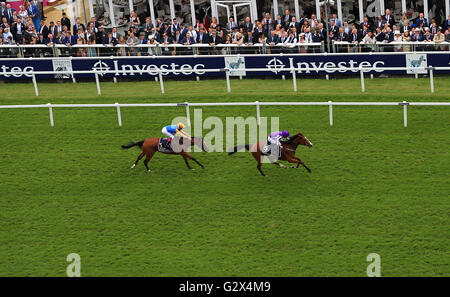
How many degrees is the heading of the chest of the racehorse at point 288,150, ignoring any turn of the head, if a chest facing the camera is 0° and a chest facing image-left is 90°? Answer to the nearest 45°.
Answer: approximately 270°

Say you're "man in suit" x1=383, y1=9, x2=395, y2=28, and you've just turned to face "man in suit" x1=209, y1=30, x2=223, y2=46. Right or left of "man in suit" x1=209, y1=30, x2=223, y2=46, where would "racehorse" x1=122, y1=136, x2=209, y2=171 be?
left

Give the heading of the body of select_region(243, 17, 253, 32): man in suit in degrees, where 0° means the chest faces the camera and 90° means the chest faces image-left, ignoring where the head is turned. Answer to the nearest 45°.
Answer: approximately 0°

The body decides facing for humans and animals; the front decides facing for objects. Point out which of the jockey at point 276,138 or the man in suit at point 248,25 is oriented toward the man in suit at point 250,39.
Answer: the man in suit at point 248,25

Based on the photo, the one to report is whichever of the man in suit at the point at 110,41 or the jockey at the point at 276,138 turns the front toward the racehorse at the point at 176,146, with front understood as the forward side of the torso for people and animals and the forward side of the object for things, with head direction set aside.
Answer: the man in suit

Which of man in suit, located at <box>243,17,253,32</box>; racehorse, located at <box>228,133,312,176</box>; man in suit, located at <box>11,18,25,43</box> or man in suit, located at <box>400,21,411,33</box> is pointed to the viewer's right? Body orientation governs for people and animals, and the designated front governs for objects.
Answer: the racehorse

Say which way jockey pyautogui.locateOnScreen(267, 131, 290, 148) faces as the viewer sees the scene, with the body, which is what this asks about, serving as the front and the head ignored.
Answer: to the viewer's right

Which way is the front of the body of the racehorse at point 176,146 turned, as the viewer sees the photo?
to the viewer's right

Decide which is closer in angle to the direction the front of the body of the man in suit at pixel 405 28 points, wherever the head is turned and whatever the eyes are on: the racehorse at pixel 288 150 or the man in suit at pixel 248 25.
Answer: the racehorse

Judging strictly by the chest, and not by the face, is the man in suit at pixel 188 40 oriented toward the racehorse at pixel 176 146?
yes

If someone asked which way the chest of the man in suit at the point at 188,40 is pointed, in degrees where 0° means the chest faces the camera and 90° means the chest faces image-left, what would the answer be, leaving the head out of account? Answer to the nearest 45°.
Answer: approximately 0°
